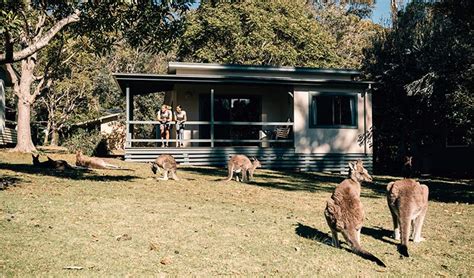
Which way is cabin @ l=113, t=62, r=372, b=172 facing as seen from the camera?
toward the camera

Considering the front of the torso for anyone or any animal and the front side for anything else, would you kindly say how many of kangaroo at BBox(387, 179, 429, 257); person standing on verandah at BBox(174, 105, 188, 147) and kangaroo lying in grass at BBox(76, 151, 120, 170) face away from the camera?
1

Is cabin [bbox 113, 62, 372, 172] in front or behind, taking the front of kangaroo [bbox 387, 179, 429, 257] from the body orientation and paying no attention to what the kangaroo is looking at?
in front

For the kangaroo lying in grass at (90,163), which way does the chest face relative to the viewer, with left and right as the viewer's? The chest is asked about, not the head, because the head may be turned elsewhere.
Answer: facing to the left of the viewer

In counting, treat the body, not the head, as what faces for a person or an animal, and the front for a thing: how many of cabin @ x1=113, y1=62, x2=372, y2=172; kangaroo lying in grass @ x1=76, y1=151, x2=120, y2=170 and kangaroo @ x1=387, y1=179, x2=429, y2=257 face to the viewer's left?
1

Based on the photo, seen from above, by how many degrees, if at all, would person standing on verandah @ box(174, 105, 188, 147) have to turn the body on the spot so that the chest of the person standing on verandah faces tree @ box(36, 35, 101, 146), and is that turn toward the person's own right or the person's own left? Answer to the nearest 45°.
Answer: approximately 135° to the person's own right

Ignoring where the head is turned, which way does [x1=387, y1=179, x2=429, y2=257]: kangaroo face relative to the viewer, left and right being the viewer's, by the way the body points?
facing away from the viewer

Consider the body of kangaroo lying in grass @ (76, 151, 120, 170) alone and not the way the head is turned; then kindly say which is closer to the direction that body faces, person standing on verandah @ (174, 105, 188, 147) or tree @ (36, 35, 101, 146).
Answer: the tree

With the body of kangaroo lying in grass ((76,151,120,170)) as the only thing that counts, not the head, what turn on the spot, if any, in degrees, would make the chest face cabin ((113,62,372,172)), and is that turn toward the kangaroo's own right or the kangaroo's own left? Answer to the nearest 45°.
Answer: approximately 180°

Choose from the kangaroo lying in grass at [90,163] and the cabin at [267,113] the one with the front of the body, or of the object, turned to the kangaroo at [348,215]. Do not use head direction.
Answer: the cabin

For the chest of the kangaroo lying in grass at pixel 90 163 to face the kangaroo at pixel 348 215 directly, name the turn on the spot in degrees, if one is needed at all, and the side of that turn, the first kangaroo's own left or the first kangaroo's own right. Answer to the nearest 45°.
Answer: approximately 90° to the first kangaroo's own left

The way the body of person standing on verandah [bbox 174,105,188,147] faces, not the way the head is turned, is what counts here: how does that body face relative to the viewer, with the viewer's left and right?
facing the viewer
